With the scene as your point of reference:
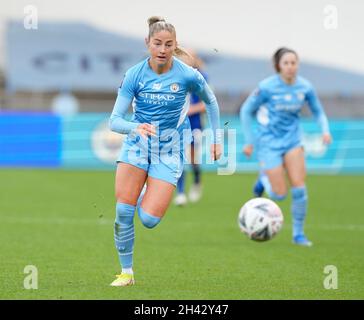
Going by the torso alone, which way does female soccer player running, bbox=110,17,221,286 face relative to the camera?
toward the camera

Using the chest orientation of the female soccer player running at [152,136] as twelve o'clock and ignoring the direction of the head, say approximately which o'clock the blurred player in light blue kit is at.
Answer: The blurred player in light blue kit is roughly at 7 o'clock from the female soccer player running.

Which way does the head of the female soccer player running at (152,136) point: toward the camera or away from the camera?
toward the camera

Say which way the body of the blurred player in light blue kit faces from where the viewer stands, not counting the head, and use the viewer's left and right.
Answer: facing the viewer and to the right of the viewer
